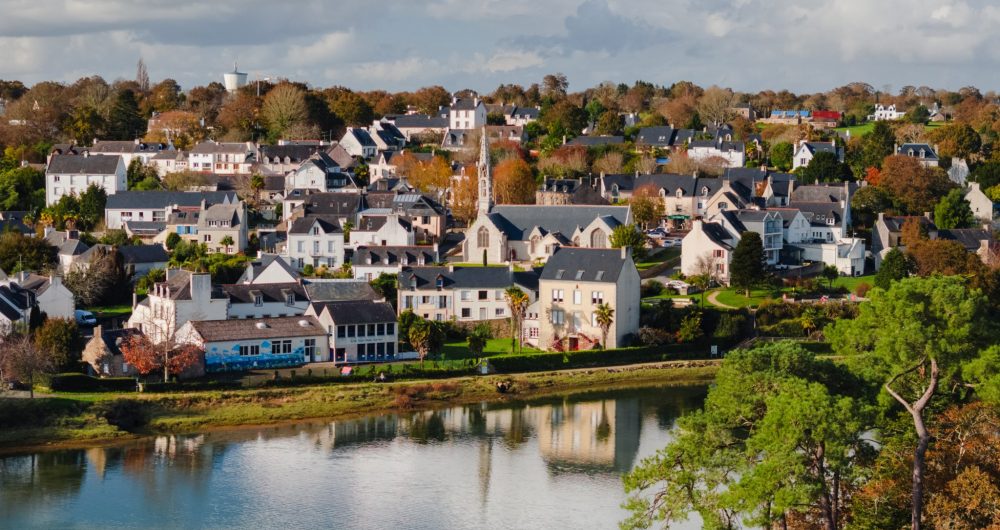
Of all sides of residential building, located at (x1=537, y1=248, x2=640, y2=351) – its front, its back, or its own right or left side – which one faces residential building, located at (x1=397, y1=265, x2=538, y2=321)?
right

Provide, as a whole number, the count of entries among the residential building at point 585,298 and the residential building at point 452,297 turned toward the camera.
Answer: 2

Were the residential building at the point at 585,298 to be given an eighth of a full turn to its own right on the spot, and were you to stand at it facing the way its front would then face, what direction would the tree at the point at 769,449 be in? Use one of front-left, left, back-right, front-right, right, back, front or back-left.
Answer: front-left

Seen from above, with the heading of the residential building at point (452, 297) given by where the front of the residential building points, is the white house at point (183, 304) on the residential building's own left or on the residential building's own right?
on the residential building's own right

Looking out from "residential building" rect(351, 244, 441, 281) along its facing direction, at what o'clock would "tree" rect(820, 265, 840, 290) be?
The tree is roughly at 9 o'clock from the residential building.

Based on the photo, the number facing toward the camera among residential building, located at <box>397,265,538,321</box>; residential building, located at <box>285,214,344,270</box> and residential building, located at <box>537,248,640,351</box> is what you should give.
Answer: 3

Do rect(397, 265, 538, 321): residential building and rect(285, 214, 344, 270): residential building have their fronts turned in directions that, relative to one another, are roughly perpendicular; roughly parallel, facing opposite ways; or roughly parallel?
roughly parallel

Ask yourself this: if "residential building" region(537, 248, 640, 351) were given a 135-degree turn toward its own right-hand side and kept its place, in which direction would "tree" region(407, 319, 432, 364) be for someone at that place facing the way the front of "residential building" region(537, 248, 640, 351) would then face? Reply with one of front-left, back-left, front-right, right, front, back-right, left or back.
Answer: left

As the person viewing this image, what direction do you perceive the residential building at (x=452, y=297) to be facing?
facing the viewer

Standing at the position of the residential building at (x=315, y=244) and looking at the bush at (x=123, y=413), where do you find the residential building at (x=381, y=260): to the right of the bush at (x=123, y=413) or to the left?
left

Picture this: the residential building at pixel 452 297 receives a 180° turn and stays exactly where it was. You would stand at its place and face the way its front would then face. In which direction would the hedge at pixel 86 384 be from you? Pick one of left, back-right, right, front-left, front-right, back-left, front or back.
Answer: back-left

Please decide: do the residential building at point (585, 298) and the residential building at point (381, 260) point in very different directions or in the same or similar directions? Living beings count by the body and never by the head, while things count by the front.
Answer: same or similar directions

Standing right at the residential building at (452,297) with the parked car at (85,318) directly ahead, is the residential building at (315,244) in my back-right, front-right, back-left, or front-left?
front-right

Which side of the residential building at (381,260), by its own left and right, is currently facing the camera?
front

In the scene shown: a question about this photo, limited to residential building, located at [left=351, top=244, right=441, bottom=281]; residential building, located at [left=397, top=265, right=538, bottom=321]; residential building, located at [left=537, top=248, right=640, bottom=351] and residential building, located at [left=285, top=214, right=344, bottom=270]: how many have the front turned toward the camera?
4

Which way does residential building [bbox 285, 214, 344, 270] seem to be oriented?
toward the camera

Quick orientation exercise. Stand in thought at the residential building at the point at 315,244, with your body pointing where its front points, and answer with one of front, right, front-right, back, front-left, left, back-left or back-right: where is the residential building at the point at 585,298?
front-left
